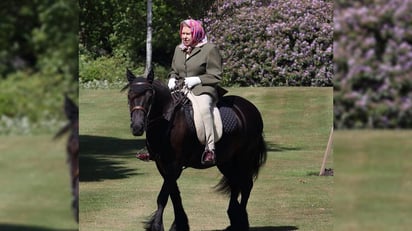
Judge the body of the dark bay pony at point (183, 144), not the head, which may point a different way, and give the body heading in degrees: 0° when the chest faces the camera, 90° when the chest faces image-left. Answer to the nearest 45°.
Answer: approximately 45°
